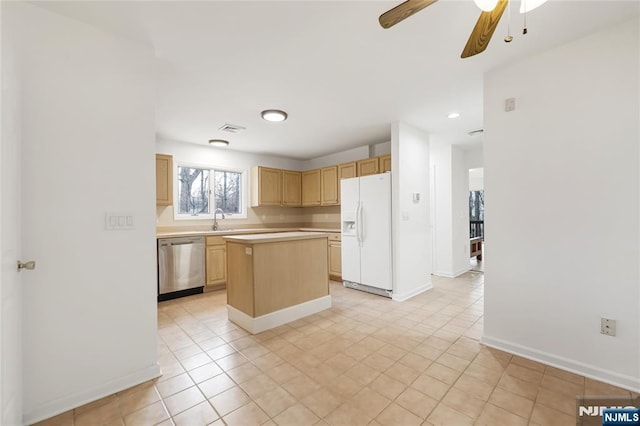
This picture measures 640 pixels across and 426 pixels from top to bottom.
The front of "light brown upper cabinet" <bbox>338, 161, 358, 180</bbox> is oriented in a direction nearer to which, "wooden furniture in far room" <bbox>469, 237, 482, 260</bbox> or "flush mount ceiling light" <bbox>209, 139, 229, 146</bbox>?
the flush mount ceiling light

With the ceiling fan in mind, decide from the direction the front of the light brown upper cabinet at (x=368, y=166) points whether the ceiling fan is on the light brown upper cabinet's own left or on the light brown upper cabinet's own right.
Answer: on the light brown upper cabinet's own left

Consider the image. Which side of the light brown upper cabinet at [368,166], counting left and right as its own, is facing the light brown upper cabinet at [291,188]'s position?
right

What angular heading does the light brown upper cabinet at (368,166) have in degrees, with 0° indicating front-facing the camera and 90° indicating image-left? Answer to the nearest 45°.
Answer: approximately 45°

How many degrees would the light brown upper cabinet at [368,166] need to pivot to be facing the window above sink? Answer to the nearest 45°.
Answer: approximately 45° to its right

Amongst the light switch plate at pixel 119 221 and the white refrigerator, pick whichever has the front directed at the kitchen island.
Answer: the white refrigerator

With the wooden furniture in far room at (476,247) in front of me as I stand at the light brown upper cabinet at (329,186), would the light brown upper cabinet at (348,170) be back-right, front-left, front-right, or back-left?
front-right

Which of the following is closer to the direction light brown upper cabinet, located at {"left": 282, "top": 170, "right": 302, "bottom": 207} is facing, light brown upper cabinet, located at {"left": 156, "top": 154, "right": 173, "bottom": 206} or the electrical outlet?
the electrical outlet

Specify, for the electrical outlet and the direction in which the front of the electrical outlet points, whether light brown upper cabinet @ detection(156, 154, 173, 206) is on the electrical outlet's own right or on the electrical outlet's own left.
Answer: on the electrical outlet's own right

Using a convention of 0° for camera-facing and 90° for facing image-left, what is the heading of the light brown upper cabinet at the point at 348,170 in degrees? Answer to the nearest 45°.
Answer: approximately 45°
